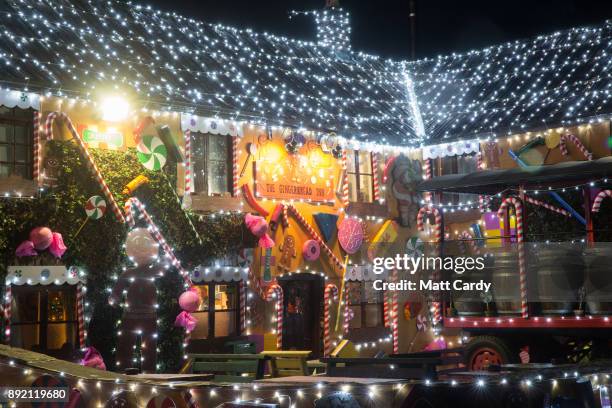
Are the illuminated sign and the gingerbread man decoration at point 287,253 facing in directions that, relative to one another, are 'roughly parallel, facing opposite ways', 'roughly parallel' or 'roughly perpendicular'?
roughly parallel

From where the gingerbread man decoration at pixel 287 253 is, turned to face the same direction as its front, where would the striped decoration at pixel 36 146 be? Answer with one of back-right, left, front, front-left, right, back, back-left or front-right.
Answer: front-right

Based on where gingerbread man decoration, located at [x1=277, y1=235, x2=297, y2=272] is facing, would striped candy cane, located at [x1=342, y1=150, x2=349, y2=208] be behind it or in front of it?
behind

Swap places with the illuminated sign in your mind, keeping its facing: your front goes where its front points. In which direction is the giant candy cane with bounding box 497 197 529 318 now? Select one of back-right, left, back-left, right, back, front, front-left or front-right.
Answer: front-left

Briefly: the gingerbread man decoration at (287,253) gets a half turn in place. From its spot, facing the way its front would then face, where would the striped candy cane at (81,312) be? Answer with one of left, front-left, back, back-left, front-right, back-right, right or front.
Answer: back-left

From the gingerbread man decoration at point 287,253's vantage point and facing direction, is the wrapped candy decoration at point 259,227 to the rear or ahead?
ahead

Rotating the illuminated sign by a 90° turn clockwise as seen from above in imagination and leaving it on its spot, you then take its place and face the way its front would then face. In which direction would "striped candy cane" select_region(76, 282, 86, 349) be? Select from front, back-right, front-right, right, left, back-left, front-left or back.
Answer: front-left

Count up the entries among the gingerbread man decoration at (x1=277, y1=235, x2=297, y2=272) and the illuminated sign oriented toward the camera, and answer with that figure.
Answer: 2

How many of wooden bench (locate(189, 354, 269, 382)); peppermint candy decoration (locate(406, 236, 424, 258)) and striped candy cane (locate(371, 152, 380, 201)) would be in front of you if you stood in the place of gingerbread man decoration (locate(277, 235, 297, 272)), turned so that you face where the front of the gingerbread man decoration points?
1

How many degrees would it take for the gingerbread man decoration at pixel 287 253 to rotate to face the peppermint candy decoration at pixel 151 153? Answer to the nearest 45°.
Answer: approximately 45° to its right

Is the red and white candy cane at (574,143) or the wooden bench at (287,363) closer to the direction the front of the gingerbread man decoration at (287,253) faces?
the wooden bench

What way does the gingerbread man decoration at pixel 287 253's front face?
toward the camera

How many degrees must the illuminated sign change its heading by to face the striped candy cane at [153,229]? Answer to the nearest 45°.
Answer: approximately 45° to its right

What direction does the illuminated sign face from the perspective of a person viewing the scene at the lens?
facing the viewer
